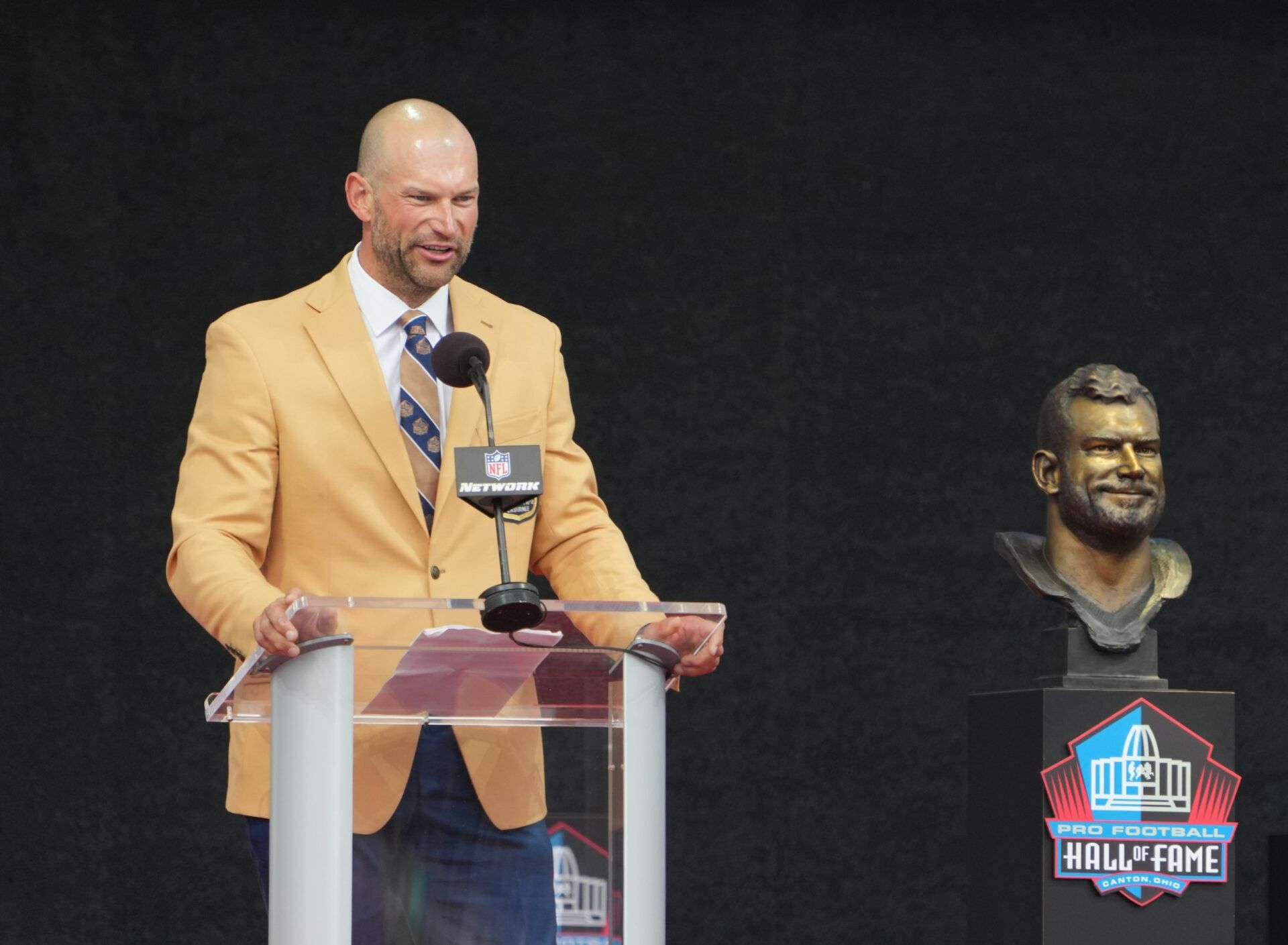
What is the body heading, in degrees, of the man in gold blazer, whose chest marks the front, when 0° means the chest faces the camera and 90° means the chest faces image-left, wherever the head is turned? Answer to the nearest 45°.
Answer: approximately 315°

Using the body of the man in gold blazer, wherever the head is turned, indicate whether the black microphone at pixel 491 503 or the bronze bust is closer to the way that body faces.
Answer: the black microphone

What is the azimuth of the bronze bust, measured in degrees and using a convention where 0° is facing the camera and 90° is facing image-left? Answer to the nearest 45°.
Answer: approximately 315°

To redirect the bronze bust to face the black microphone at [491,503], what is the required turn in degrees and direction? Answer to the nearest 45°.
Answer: approximately 45° to its right

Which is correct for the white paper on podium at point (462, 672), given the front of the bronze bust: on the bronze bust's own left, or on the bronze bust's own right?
on the bronze bust's own right
